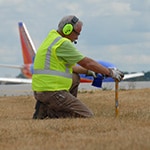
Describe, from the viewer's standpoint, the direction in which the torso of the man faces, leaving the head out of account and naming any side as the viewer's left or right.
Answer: facing to the right of the viewer

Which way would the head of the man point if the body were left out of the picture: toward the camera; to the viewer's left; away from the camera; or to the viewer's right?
to the viewer's right
